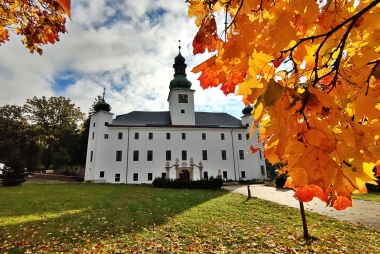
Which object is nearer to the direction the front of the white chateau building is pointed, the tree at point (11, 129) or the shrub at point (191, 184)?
the shrub

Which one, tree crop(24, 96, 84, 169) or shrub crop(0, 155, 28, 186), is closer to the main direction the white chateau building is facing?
the shrub

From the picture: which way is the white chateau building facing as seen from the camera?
toward the camera

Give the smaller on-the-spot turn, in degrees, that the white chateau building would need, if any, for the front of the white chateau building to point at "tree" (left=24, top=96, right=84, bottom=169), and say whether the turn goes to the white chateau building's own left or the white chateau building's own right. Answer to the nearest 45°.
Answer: approximately 90° to the white chateau building's own right

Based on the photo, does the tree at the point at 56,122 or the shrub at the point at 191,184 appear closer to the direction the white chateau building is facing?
the shrub

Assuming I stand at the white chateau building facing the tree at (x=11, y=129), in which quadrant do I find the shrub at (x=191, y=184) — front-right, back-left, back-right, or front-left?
back-left

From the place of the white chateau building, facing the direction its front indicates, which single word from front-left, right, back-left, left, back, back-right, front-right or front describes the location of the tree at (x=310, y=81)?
front

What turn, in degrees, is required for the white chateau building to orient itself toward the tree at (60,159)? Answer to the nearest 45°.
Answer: approximately 90° to its right

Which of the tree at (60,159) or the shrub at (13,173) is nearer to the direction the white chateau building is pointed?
the shrub

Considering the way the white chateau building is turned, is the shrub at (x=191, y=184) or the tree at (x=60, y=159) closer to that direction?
the shrub

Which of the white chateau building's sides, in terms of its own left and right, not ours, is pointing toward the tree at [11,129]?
right

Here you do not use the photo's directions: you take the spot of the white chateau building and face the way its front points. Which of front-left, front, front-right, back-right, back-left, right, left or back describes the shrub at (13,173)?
front-right

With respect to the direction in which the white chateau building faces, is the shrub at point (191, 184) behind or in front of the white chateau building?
in front
